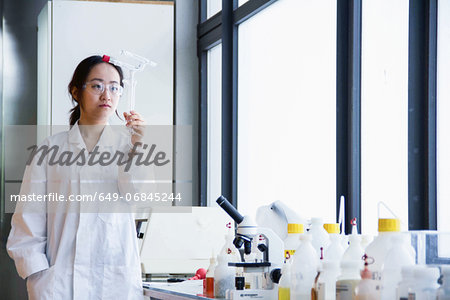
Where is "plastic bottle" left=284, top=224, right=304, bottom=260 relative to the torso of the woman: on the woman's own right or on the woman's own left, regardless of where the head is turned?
on the woman's own left

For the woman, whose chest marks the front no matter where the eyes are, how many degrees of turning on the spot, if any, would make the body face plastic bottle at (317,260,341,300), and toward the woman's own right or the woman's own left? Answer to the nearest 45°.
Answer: approximately 45° to the woman's own left

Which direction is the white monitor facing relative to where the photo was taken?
away from the camera

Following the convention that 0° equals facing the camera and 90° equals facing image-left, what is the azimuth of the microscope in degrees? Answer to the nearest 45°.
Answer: approximately 90°

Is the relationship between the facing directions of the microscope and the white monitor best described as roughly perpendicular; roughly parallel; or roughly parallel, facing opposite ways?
roughly perpendicular

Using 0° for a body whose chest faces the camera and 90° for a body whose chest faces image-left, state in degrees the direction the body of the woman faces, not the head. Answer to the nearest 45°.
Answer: approximately 0°
